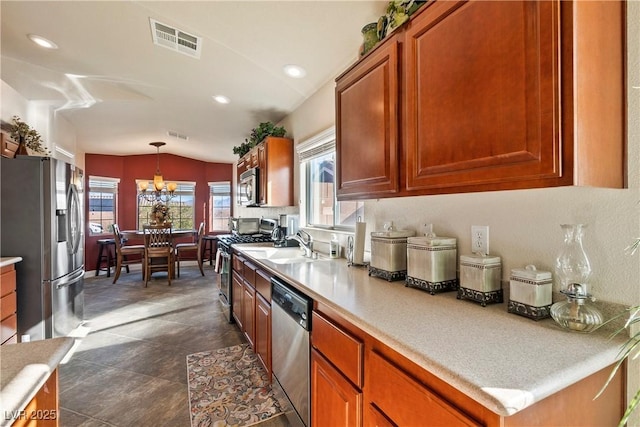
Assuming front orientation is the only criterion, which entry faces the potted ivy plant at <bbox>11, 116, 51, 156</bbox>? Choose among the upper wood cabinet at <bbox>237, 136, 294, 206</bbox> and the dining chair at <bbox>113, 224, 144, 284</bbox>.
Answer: the upper wood cabinet

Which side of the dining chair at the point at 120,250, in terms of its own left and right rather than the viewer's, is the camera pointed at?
right

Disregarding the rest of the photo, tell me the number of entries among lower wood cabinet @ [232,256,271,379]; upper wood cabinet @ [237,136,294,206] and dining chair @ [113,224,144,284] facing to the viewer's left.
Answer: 2

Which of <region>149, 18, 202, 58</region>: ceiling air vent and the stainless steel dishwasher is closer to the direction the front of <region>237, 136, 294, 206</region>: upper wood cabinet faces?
the ceiling air vent

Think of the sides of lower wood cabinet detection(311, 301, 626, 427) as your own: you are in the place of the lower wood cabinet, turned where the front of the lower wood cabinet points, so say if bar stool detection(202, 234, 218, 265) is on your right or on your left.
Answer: on your right

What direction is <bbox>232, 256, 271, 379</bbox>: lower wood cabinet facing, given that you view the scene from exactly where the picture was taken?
facing to the left of the viewer

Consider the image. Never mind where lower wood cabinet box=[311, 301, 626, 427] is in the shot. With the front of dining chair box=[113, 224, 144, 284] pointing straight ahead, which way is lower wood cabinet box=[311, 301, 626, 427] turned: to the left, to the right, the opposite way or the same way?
the opposite way

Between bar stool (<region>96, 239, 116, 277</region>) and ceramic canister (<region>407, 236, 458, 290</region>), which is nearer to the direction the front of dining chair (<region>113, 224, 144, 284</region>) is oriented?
the ceramic canister

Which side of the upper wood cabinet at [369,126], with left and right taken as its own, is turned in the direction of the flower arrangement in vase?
right

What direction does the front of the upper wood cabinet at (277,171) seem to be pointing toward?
to the viewer's left

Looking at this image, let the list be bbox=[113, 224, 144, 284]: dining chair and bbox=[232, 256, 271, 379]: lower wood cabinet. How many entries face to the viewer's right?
1
